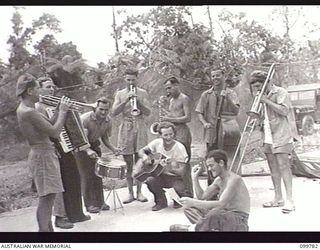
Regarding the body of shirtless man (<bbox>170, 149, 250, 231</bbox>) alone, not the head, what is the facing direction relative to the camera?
to the viewer's left

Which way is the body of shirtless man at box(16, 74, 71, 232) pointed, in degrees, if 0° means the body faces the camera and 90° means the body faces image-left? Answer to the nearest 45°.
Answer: approximately 270°

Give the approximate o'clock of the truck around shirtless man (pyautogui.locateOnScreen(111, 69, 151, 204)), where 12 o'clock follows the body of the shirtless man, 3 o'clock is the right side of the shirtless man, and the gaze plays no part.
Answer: The truck is roughly at 7 o'clock from the shirtless man.
